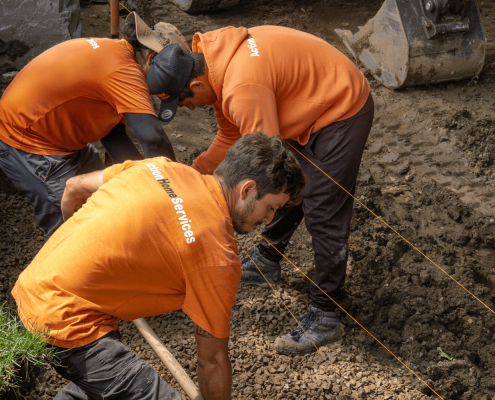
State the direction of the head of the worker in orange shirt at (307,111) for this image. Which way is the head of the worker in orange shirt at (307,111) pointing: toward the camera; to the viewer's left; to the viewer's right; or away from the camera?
to the viewer's left

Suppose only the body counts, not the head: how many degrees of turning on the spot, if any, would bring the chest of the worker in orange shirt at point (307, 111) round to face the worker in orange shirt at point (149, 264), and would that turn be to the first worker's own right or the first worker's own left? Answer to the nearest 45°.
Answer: approximately 45° to the first worker's own left

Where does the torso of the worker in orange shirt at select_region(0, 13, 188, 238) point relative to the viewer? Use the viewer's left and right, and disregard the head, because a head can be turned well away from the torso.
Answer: facing to the right of the viewer

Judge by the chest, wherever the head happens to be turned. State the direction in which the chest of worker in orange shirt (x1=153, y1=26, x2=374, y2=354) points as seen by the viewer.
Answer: to the viewer's left

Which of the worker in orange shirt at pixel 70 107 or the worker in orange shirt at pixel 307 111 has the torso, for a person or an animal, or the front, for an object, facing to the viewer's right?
the worker in orange shirt at pixel 70 107

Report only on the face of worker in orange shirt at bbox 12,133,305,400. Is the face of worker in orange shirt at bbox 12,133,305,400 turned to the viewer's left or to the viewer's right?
to the viewer's right

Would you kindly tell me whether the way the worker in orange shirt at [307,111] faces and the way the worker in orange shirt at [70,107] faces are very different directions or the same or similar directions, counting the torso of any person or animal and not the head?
very different directions

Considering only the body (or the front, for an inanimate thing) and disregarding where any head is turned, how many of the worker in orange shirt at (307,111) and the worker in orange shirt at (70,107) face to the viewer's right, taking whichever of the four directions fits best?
1
